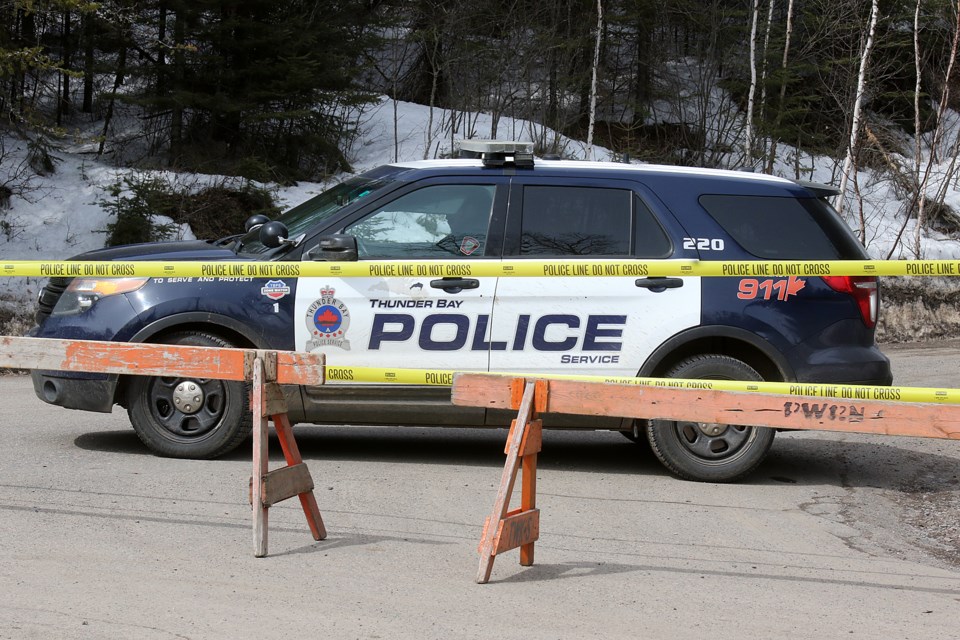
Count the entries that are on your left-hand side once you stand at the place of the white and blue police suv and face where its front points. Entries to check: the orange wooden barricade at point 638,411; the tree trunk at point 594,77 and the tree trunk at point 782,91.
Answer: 1

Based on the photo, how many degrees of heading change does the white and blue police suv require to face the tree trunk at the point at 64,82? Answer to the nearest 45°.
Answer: approximately 45° to its right

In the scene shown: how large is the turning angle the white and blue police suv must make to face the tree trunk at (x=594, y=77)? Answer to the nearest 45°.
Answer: approximately 90° to its right

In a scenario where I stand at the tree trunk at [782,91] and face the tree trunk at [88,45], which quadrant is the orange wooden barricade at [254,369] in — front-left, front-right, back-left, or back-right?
front-left

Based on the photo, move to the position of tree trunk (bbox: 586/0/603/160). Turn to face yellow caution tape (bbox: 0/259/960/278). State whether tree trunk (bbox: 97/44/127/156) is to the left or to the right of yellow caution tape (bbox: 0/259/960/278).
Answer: right

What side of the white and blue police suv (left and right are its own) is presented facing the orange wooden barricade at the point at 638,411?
left

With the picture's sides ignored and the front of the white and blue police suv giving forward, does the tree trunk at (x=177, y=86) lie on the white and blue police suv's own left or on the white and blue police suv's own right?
on the white and blue police suv's own right

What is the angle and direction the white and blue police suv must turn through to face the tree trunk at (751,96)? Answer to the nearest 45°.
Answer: approximately 90° to its right

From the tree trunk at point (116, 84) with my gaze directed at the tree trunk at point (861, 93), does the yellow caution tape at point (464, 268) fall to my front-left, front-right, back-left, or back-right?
front-right

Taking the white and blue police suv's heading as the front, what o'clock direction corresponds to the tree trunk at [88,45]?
The tree trunk is roughly at 2 o'clock from the white and blue police suv.

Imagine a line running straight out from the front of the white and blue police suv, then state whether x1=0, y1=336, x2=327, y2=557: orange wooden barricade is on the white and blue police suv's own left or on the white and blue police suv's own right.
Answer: on the white and blue police suv's own left

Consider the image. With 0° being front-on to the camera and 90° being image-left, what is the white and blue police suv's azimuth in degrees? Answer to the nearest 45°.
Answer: approximately 90°

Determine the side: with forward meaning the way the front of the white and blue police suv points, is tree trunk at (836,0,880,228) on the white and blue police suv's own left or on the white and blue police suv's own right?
on the white and blue police suv's own right

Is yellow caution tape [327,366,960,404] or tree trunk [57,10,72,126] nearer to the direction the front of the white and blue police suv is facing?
the tree trunk

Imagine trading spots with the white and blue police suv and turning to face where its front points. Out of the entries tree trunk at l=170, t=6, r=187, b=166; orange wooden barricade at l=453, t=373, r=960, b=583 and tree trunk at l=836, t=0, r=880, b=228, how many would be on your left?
1
